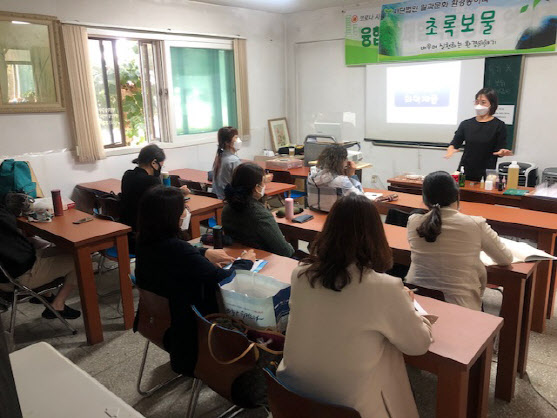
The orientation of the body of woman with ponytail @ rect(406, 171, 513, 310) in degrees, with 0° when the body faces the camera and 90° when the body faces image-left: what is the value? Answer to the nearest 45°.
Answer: approximately 180°

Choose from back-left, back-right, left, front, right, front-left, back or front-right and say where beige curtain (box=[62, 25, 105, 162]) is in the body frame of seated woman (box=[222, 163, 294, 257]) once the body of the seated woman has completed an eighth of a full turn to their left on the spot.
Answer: front-left

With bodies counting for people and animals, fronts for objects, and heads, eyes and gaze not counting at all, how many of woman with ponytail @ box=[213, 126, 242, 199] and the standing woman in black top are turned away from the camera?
0

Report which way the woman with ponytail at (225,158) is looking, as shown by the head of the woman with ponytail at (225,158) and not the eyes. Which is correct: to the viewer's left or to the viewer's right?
to the viewer's right

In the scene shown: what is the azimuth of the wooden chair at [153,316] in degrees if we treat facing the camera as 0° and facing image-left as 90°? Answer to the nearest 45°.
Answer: approximately 225°

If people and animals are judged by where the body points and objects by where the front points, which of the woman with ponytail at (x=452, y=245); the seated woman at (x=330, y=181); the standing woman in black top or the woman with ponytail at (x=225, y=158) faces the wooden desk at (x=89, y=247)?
the standing woman in black top

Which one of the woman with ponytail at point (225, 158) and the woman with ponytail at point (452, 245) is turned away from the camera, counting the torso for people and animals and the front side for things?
the woman with ponytail at point (452, 245)

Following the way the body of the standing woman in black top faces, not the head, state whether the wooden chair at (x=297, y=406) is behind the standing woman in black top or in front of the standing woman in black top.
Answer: in front

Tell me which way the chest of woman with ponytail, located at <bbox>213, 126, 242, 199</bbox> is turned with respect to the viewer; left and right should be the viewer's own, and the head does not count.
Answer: facing to the right of the viewer

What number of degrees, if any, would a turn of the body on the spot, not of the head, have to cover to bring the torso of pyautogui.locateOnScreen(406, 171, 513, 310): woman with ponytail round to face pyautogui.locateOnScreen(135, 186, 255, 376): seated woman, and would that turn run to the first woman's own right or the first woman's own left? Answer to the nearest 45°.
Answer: approximately 135° to the first woman's own left

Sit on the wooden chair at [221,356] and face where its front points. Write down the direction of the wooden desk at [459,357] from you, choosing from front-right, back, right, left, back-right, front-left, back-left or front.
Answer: front-right

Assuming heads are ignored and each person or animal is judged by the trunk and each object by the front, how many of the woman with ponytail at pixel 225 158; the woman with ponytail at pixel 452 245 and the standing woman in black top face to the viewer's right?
1

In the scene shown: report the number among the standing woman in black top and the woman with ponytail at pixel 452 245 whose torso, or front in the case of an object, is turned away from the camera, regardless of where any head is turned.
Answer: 1

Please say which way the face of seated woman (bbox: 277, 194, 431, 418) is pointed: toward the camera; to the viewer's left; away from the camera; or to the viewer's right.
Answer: away from the camera

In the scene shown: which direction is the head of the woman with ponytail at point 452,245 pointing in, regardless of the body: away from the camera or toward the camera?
away from the camera

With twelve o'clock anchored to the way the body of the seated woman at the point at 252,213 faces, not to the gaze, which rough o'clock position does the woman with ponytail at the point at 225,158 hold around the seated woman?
The woman with ponytail is roughly at 10 o'clock from the seated woman.
